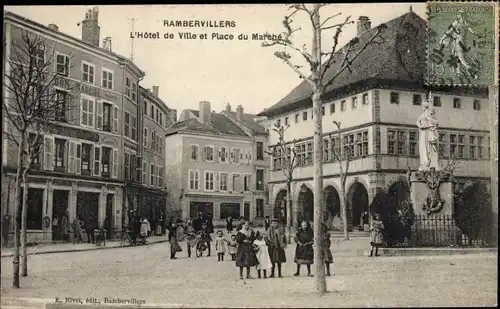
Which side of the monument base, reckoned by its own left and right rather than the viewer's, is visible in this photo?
front

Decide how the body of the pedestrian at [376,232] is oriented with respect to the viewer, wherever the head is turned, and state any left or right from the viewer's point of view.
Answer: facing the viewer

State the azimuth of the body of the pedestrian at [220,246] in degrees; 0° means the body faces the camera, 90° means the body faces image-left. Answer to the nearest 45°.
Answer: approximately 0°

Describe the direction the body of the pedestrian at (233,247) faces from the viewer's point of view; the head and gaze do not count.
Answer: toward the camera

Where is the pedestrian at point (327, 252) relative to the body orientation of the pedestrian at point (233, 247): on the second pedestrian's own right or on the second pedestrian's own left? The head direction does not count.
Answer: on the second pedestrian's own left

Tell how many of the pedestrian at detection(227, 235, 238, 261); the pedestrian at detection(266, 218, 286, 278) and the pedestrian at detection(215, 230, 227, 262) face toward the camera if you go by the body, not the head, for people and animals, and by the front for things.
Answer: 3

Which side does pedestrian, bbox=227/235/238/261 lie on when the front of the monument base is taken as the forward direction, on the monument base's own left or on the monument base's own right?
on the monument base's own right

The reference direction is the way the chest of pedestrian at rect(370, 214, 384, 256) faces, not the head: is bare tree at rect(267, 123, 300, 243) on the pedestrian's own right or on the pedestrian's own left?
on the pedestrian's own right

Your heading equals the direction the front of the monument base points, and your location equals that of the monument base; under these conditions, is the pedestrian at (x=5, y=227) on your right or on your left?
on your right

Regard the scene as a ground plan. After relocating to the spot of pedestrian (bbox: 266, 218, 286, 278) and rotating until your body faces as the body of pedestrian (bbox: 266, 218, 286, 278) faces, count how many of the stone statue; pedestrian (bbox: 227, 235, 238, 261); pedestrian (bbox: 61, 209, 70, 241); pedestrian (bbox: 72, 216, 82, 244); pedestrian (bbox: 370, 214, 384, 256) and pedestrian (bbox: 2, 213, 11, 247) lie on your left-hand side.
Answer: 2

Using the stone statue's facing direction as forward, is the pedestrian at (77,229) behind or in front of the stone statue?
in front

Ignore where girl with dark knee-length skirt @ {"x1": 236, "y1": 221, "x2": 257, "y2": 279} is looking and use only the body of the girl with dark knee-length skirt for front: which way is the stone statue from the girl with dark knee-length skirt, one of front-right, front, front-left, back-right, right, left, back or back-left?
left
